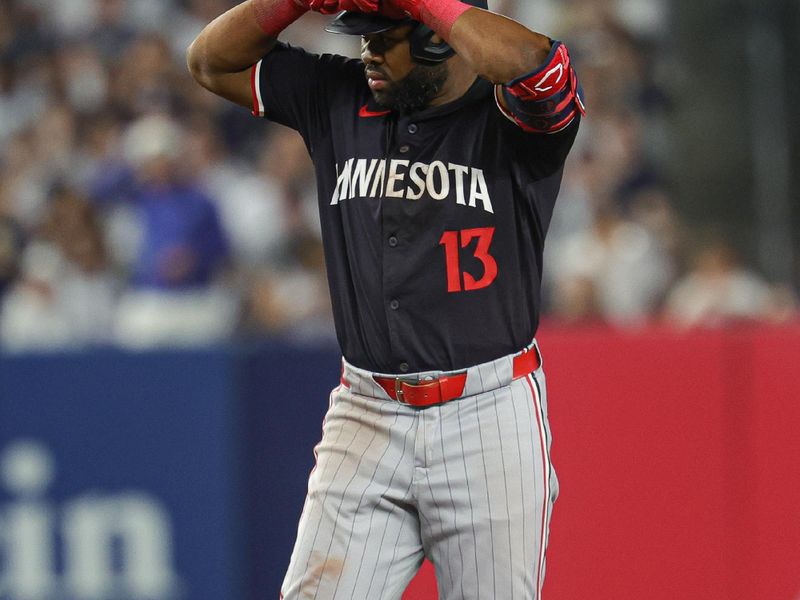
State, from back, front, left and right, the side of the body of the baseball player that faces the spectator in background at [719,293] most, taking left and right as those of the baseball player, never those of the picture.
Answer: back

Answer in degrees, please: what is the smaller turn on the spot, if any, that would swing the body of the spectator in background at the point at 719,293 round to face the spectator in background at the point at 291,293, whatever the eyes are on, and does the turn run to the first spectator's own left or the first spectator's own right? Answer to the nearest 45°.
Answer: approximately 90° to the first spectator's own right

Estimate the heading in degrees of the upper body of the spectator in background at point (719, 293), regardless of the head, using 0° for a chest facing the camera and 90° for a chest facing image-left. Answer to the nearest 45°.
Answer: approximately 0°

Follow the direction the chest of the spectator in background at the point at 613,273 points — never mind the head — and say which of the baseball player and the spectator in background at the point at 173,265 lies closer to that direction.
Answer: the baseball player

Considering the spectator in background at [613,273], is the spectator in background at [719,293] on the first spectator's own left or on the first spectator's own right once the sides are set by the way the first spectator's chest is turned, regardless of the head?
on the first spectator's own left
